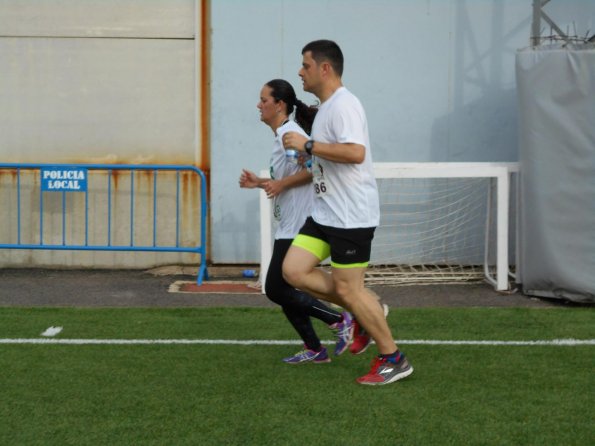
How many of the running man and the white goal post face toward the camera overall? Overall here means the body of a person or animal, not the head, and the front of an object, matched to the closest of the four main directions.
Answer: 1

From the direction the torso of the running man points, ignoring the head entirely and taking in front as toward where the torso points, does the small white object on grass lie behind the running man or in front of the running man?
in front

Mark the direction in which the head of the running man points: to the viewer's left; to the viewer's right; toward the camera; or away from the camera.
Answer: to the viewer's left

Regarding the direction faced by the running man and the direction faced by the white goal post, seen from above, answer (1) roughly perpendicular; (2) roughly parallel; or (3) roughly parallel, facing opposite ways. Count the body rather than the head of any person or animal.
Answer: roughly perpendicular

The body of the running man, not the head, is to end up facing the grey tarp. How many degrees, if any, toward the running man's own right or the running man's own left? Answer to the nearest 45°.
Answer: approximately 135° to the running man's own right

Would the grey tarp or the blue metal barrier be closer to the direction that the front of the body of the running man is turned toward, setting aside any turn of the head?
the blue metal barrier

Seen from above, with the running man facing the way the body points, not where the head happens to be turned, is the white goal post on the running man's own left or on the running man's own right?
on the running man's own right

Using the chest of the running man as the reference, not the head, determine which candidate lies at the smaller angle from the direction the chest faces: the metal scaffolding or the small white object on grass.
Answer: the small white object on grass

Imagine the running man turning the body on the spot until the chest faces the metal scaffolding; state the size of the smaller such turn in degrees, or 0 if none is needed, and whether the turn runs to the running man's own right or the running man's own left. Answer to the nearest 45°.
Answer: approximately 135° to the running man's own right

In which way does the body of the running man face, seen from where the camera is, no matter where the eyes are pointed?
to the viewer's left
